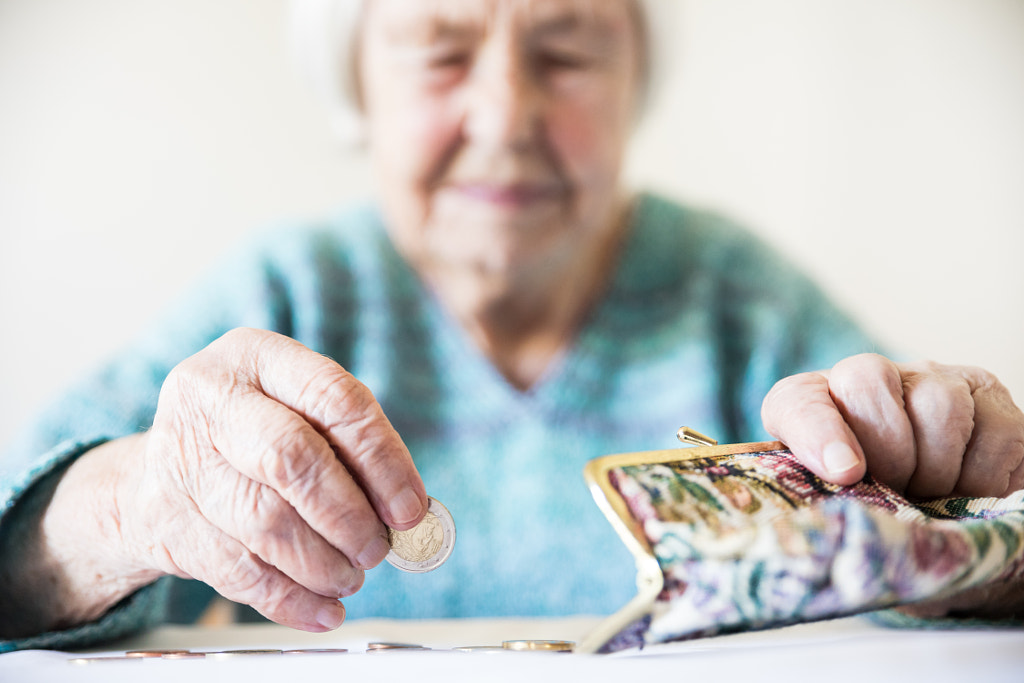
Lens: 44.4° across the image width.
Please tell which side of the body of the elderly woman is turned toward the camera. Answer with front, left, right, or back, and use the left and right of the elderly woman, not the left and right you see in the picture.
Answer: front
